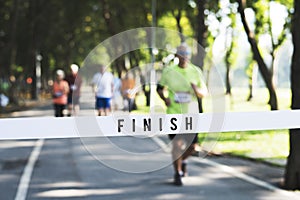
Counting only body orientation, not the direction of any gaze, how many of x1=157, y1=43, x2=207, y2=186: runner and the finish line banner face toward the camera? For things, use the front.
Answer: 2

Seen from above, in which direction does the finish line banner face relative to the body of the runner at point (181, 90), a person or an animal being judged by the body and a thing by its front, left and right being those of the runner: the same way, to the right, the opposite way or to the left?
the same way

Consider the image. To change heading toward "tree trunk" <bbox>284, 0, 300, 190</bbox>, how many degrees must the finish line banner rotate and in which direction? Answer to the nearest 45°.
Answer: approximately 135° to its left

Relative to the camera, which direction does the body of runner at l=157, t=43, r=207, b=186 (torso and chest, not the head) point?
toward the camera

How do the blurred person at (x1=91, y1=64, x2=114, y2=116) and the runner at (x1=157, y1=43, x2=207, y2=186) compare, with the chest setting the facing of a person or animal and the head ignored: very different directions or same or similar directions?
same or similar directions

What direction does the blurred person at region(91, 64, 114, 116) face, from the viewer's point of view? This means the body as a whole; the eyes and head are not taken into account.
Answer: toward the camera

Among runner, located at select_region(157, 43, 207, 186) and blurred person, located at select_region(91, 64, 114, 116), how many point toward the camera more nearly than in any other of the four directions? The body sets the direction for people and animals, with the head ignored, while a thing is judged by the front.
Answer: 2

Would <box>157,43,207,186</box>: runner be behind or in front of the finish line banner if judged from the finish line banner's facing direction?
behind

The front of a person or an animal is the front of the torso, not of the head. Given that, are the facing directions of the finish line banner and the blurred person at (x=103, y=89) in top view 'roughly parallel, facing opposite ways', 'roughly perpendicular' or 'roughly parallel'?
roughly parallel
